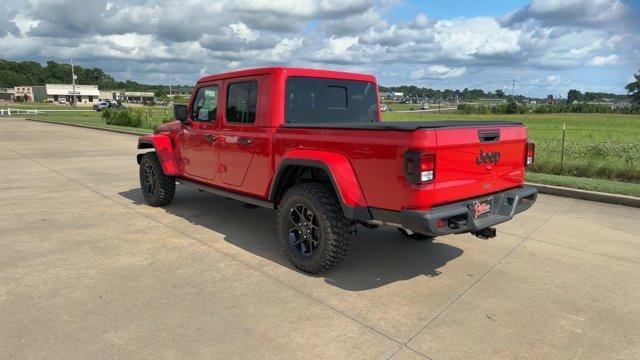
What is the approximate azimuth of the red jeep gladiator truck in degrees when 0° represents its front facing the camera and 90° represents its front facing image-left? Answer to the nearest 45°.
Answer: approximately 135°
